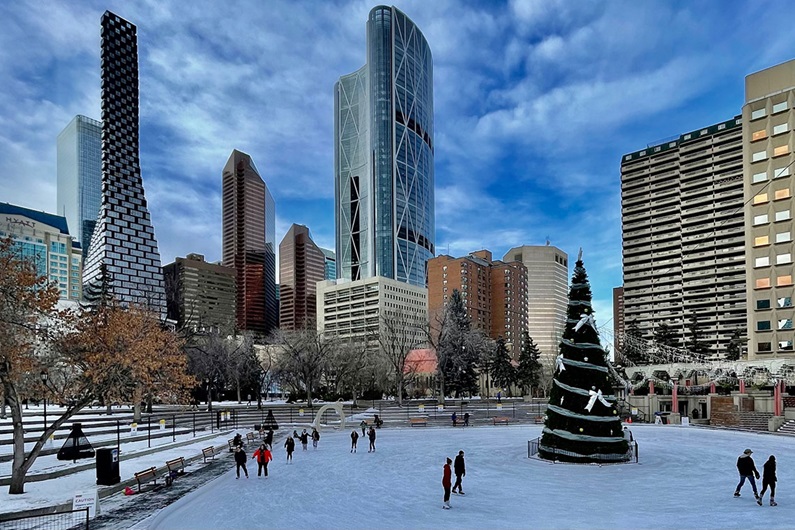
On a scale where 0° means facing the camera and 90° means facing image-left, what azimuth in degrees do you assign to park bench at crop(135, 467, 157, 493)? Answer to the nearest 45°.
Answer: approximately 315°
